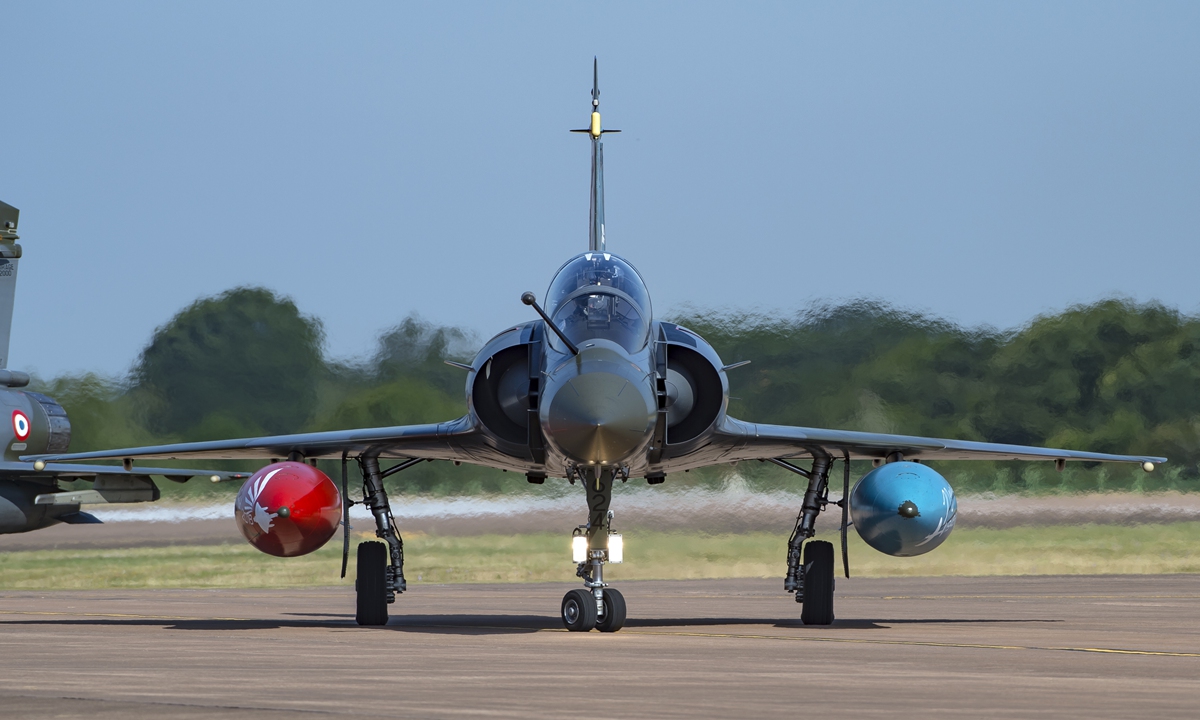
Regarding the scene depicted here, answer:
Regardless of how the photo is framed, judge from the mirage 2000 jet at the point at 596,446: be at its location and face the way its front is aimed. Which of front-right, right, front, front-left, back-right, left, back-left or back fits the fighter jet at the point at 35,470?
back-right

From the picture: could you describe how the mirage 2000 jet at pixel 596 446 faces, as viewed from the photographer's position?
facing the viewer
